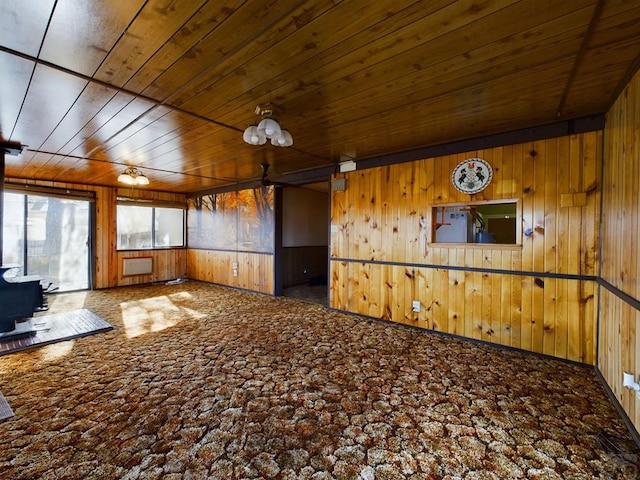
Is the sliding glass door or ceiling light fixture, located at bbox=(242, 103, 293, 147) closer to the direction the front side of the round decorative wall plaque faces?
the ceiling light fixture

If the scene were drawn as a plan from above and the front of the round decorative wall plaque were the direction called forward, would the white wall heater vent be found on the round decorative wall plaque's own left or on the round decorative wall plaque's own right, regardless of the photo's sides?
on the round decorative wall plaque's own right

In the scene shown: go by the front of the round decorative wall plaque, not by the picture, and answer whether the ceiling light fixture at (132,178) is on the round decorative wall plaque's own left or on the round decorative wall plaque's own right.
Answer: on the round decorative wall plaque's own right

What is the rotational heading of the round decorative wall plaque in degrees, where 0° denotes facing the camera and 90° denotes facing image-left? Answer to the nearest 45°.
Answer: approximately 0°

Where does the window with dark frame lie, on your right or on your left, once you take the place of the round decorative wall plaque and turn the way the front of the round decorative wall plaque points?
on your right

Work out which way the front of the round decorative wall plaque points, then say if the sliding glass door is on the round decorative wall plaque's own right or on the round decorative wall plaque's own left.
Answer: on the round decorative wall plaque's own right

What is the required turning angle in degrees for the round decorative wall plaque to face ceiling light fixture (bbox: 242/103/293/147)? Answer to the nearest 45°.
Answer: approximately 45° to its right
